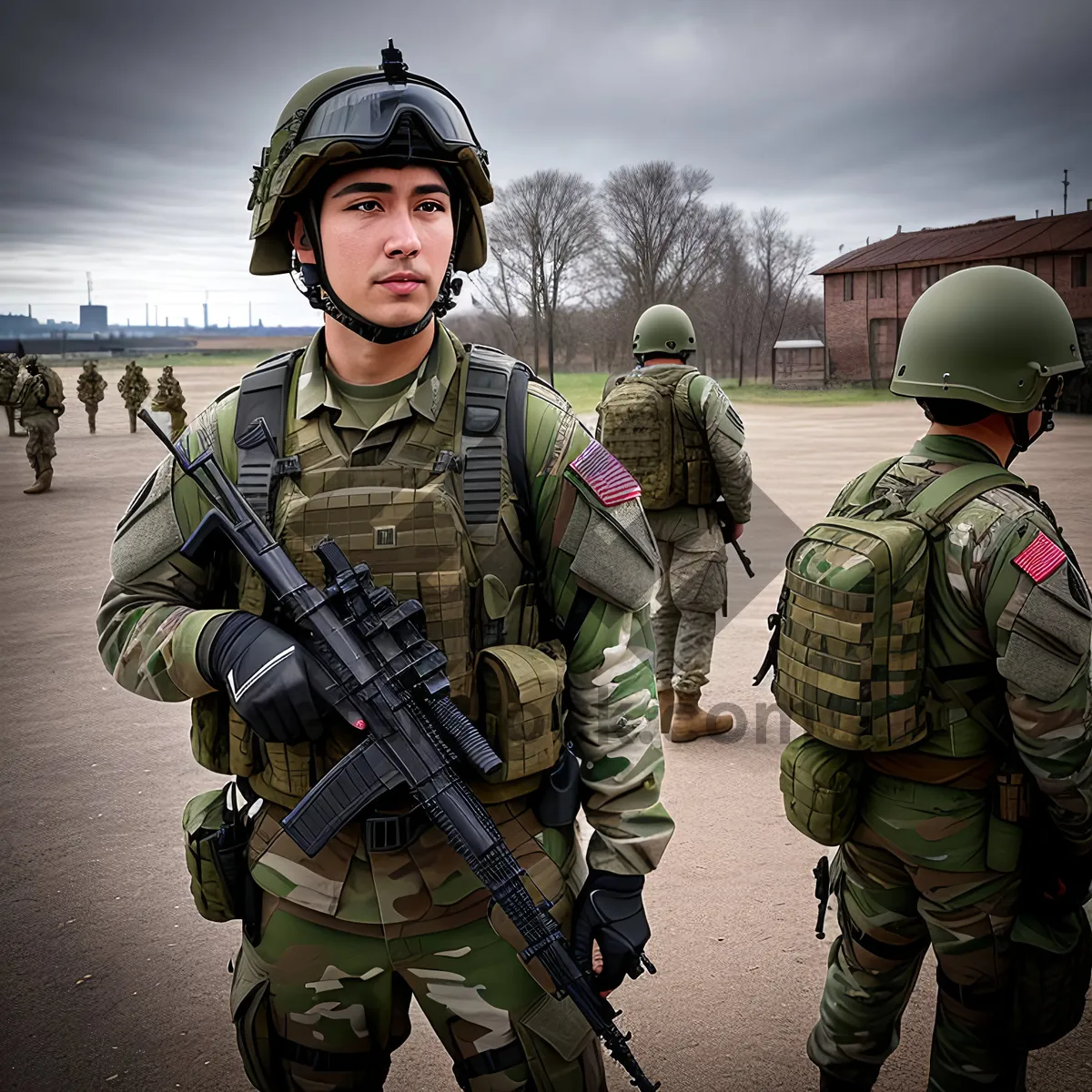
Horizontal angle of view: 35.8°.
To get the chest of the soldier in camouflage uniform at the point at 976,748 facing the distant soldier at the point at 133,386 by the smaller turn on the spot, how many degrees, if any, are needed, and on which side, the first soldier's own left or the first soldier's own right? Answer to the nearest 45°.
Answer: approximately 90° to the first soldier's own left

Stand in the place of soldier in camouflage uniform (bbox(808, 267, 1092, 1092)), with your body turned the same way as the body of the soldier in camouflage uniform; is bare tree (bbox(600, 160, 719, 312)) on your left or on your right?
on your left

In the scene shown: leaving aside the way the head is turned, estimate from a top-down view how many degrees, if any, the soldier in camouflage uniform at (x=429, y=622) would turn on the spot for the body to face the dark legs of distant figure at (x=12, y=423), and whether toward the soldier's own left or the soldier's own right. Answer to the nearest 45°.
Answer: approximately 180°

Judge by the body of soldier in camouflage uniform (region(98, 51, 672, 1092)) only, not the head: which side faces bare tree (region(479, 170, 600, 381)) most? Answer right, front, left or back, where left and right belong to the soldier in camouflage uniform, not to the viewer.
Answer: back

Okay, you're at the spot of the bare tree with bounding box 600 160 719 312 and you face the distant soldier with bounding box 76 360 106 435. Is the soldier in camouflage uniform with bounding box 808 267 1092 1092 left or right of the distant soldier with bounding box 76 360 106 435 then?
left

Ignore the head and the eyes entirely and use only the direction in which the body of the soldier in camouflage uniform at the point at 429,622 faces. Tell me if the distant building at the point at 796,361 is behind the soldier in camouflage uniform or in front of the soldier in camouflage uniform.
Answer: behind

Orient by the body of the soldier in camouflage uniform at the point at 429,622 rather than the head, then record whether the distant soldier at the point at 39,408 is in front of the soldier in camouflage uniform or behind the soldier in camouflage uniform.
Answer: behind

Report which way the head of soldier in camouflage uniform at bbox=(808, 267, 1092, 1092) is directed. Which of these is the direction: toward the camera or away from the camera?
away from the camera

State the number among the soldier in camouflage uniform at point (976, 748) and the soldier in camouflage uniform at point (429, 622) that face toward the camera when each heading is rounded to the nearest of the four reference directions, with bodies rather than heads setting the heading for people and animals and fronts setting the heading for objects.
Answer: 1

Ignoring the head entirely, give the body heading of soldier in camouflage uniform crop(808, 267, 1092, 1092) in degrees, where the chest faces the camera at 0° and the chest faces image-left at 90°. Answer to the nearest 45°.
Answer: approximately 225°

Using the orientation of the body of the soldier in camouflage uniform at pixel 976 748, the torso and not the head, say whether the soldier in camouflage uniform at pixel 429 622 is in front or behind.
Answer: behind
